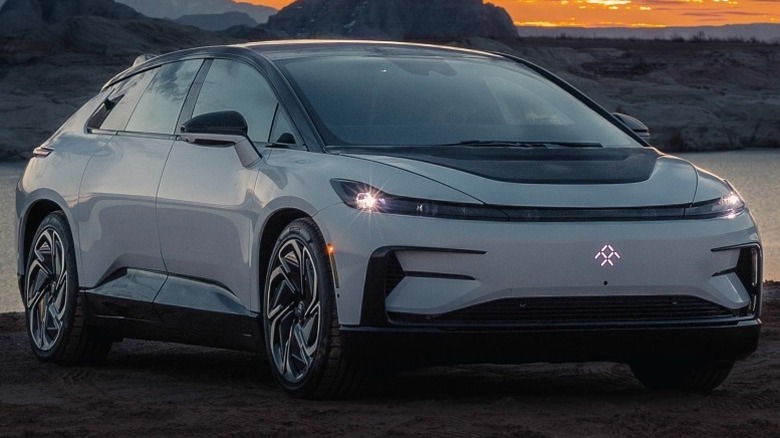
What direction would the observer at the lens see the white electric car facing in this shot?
facing the viewer and to the right of the viewer
